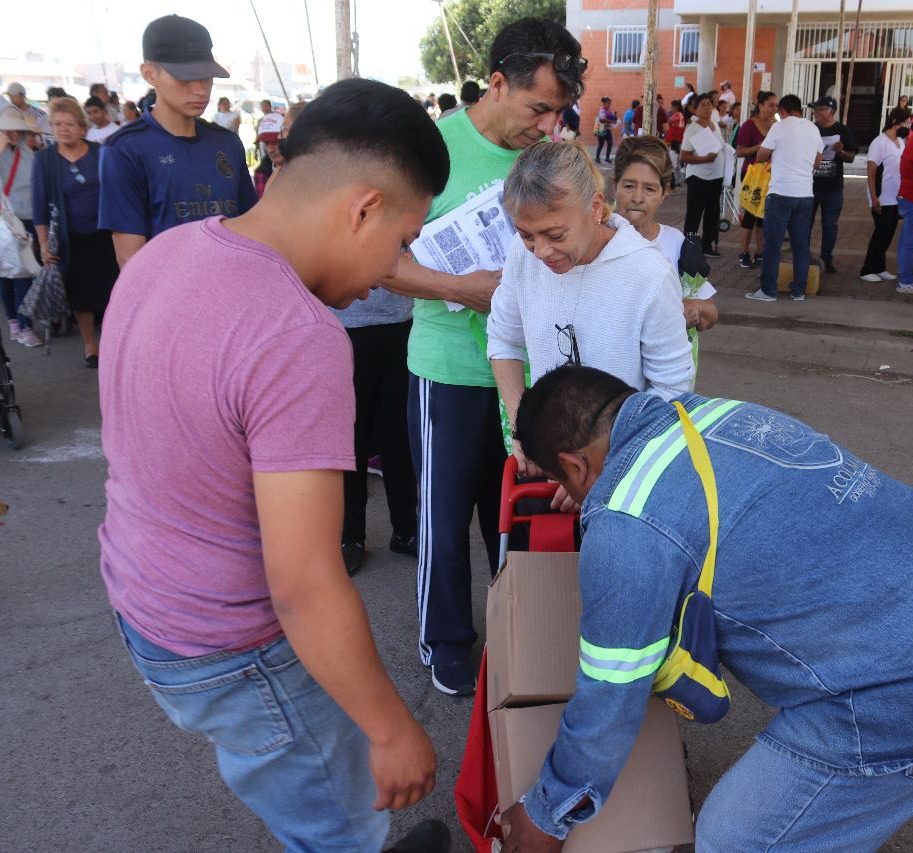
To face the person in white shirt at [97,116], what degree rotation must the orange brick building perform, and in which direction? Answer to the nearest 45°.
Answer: approximately 45° to its right

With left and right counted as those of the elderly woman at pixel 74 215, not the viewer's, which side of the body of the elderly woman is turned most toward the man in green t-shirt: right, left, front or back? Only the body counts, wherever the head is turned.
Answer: front

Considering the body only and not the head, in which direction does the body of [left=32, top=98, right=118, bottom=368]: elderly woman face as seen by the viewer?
toward the camera

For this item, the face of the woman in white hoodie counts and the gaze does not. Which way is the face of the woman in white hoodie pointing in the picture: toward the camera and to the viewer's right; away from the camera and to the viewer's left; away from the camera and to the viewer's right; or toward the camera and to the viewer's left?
toward the camera and to the viewer's left

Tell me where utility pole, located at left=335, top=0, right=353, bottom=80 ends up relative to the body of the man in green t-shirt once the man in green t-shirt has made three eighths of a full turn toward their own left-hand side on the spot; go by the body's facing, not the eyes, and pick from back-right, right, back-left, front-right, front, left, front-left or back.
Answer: front

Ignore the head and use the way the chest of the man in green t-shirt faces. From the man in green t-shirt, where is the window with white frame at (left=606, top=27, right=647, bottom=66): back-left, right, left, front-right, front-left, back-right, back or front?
back-left

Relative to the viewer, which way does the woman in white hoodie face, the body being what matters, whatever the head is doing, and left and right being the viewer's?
facing the viewer and to the left of the viewer

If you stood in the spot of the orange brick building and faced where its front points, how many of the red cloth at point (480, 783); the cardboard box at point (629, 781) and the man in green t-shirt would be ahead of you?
3

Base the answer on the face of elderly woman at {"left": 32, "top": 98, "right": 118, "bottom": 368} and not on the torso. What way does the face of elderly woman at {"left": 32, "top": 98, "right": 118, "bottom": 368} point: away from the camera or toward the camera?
toward the camera

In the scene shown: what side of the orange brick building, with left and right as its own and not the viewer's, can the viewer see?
front

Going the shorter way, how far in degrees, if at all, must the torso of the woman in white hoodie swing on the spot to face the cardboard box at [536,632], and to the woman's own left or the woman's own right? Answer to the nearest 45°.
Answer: approximately 45° to the woman's own left

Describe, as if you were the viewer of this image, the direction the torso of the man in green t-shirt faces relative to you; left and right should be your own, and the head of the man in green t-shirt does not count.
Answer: facing the viewer and to the right of the viewer

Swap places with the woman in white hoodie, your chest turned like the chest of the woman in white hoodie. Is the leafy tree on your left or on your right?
on your right

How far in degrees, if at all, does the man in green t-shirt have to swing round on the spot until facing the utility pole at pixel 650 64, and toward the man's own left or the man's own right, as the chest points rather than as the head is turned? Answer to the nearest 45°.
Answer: approximately 135° to the man's own left
